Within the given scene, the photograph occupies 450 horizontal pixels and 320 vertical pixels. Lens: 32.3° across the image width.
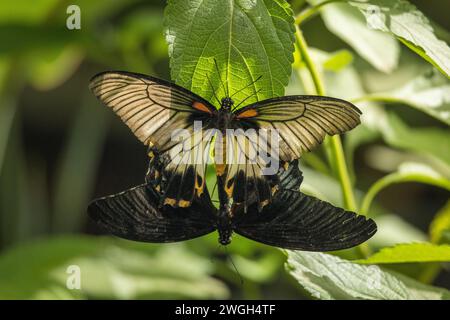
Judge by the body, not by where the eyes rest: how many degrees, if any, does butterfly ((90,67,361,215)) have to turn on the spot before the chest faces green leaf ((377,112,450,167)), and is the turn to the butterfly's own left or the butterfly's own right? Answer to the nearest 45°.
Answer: approximately 45° to the butterfly's own right

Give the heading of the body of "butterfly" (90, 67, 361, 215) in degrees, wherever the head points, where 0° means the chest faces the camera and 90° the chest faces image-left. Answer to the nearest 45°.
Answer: approximately 180°

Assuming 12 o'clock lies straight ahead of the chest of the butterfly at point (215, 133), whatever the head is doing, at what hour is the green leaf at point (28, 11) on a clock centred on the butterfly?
The green leaf is roughly at 11 o'clock from the butterfly.
